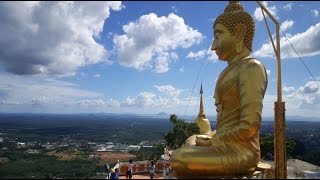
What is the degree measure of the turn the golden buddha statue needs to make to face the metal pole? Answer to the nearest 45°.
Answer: approximately 180°

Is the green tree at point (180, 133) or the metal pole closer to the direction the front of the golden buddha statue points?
the green tree

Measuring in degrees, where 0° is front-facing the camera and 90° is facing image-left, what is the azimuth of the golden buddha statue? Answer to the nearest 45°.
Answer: approximately 90°
